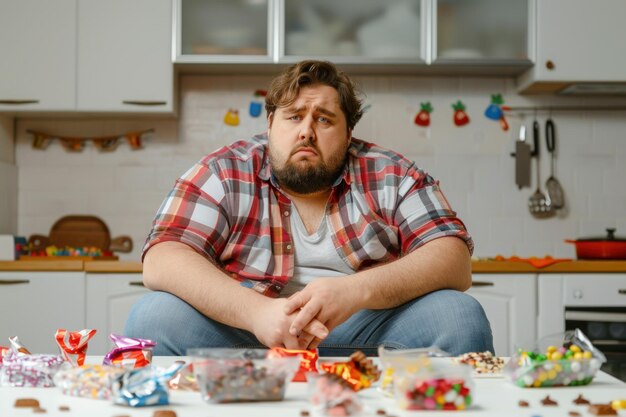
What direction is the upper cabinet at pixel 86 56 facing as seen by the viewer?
toward the camera

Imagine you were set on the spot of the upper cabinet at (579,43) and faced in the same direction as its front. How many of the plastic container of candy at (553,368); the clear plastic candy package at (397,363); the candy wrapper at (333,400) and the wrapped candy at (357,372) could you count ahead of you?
4

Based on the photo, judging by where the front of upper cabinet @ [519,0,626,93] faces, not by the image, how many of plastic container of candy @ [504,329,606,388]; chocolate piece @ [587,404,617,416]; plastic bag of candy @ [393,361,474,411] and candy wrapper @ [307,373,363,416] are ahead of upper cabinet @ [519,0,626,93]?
4

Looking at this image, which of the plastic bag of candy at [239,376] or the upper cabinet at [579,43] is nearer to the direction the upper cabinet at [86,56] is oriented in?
the plastic bag of candy

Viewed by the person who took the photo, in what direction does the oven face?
facing the viewer

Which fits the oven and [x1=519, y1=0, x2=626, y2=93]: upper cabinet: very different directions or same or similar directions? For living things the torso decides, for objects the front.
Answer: same or similar directions

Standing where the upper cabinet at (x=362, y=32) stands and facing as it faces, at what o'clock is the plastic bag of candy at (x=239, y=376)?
The plastic bag of candy is roughly at 12 o'clock from the upper cabinet.

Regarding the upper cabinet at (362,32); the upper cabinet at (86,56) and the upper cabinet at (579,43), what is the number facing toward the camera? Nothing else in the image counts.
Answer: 3

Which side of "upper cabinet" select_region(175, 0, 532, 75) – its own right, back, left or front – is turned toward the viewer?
front

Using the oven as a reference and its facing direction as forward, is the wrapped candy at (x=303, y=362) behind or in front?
in front

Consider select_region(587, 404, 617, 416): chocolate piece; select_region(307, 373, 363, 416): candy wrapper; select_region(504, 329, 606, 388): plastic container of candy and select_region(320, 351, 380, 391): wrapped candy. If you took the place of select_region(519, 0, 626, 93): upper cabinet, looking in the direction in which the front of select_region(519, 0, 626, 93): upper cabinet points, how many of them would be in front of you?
4

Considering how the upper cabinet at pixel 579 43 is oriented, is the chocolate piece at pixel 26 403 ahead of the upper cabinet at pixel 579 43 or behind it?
ahead

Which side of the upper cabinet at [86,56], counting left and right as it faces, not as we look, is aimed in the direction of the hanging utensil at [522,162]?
left

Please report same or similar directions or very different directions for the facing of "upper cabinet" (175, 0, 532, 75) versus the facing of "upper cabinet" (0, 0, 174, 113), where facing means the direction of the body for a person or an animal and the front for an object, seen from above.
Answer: same or similar directions

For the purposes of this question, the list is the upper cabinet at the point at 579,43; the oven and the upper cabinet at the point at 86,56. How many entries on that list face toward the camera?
3

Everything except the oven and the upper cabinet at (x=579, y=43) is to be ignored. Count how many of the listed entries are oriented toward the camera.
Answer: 2

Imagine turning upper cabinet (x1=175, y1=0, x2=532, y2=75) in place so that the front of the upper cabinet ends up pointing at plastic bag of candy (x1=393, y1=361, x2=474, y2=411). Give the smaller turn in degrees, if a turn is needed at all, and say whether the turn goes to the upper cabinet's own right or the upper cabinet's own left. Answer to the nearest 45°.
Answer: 0° — it already faces it
